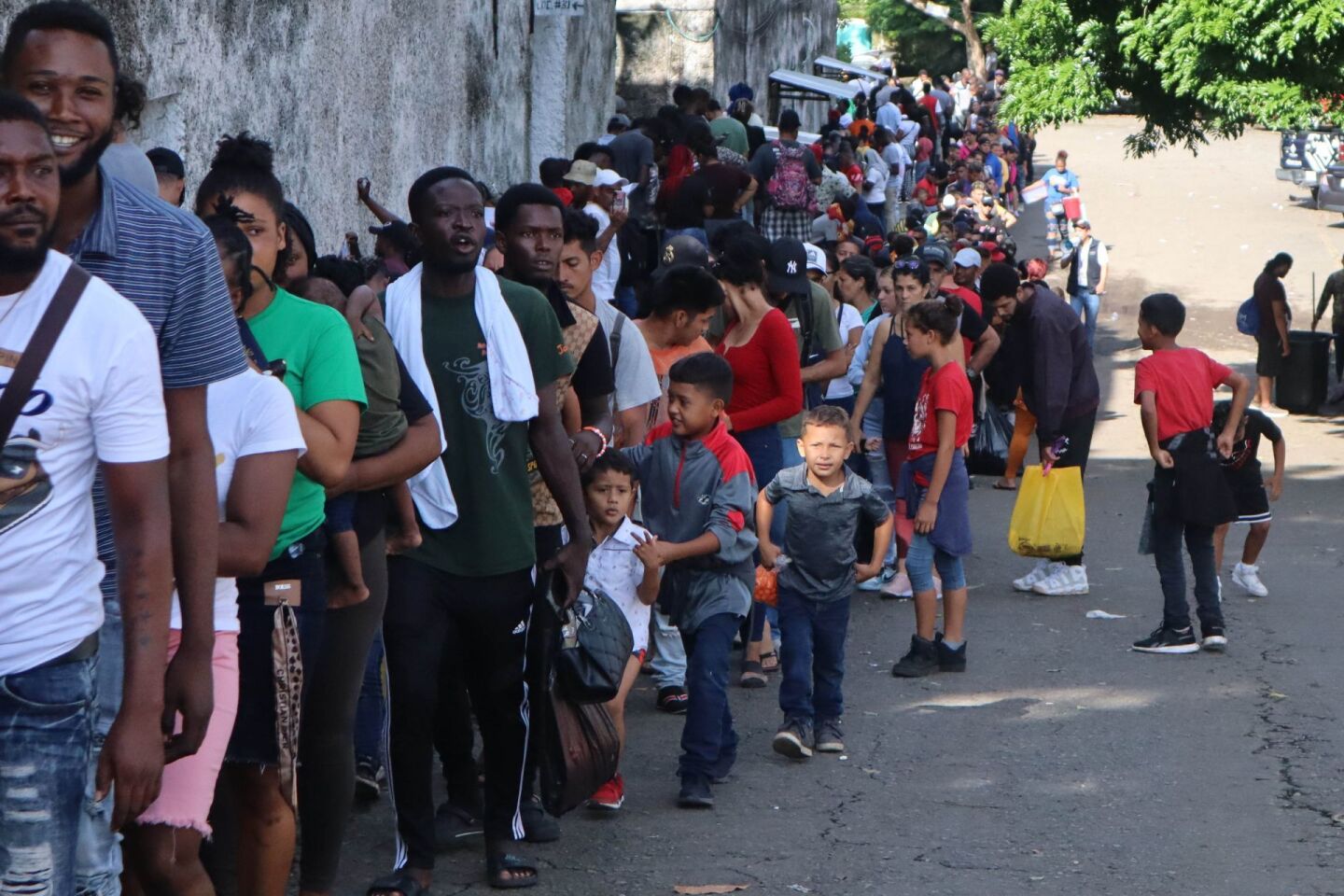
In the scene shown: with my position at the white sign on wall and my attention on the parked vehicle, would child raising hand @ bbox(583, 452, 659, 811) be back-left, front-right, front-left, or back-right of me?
back-right

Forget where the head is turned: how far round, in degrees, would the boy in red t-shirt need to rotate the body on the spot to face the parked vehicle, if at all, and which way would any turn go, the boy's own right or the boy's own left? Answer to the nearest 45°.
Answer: approximately 45° to the boy's own right

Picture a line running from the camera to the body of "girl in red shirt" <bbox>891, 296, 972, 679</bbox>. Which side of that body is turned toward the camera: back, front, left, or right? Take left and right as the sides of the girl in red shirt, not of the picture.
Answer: left

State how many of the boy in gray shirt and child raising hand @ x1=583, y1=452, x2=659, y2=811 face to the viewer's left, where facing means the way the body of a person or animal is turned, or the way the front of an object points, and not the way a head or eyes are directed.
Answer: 0

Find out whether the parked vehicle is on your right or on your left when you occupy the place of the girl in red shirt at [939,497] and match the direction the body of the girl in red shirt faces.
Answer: on your right

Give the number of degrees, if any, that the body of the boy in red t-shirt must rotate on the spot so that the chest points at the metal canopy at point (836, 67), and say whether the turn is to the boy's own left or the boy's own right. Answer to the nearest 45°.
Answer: approximately 45° to the boy's own right

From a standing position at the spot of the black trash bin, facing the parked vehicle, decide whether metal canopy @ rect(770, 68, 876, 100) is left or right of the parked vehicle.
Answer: left

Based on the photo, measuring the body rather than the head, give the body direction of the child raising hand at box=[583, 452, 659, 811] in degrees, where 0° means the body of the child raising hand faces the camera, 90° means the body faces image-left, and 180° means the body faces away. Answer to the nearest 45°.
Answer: approximately 0°

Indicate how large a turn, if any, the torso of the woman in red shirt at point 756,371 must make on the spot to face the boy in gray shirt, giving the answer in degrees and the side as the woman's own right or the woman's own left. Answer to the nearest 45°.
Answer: approximately 45° to the woman's own left

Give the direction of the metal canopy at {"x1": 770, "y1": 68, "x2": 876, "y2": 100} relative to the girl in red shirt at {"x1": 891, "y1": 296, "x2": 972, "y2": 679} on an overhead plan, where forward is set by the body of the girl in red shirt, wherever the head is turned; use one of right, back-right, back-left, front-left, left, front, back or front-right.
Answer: right
